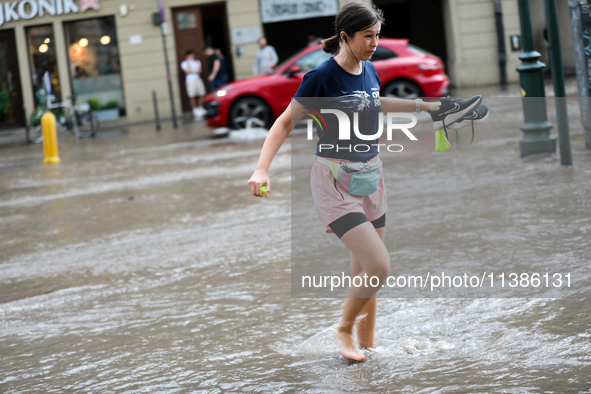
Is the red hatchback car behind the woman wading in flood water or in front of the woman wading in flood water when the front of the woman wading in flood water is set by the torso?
behind

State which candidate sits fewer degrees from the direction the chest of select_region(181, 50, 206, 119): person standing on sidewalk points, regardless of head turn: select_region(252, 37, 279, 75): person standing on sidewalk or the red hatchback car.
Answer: the red hatchback car

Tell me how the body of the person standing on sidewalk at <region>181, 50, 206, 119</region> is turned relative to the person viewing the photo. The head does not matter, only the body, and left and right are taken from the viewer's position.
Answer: facing the viewer

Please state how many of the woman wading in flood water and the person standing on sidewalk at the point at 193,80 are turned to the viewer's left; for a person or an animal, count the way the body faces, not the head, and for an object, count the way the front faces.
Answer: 0

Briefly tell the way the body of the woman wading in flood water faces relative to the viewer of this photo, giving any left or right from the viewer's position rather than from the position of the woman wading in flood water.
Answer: facing the viewer and to the right of the viewer

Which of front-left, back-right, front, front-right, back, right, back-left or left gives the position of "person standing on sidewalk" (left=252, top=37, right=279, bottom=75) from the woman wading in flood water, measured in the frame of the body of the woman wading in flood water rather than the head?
back-left

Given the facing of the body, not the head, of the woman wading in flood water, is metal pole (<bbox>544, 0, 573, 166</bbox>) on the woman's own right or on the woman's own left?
on the woman's own left

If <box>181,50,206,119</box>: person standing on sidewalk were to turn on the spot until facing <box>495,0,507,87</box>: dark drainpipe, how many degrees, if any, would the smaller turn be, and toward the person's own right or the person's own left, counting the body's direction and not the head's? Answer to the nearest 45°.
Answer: approximately 90° to the person's own left
